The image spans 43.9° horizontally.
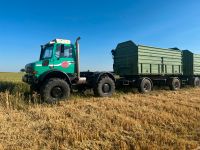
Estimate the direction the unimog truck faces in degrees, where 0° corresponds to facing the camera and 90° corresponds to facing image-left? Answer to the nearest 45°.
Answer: approximately 45°
